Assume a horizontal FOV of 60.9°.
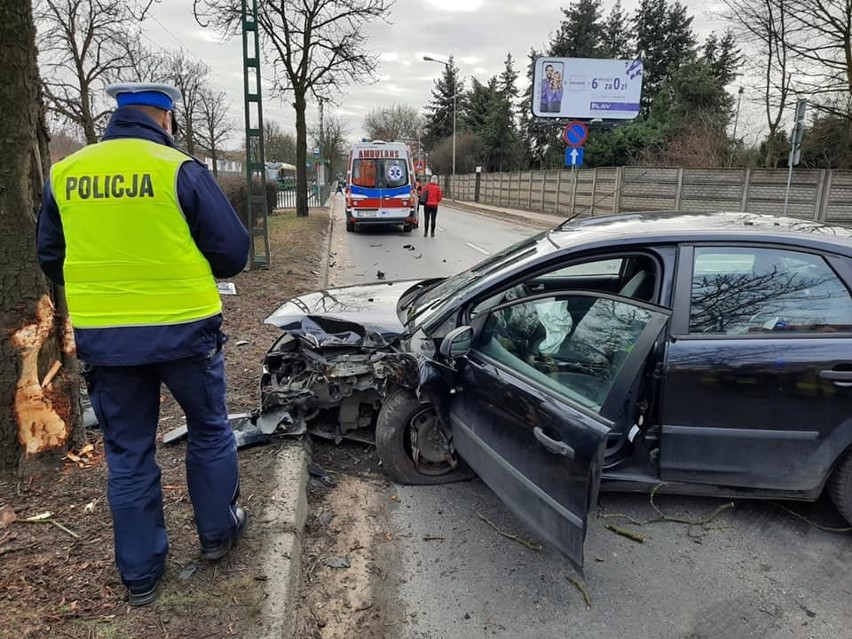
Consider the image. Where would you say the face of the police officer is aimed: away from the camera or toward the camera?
away from the camera

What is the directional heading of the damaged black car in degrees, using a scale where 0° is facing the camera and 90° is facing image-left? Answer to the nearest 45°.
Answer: approximately 90°

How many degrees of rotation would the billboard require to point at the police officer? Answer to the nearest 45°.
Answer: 0° — it already faces them

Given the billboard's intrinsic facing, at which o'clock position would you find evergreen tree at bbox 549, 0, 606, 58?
The evergreen tree is roughly at 6 o'clock from the billboard.

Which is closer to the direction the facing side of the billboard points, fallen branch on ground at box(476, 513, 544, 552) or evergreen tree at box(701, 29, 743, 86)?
the fallen branch on ground

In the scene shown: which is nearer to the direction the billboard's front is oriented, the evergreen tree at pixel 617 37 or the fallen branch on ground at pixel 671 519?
the fallen branch on ground

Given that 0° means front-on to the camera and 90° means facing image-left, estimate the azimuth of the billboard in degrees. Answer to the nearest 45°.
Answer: approximately 0°

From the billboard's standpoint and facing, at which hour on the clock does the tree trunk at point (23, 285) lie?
The tree trunk is roughly at 12 o'clock from the billboard.

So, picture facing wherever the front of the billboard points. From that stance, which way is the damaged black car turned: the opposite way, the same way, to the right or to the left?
to the right
